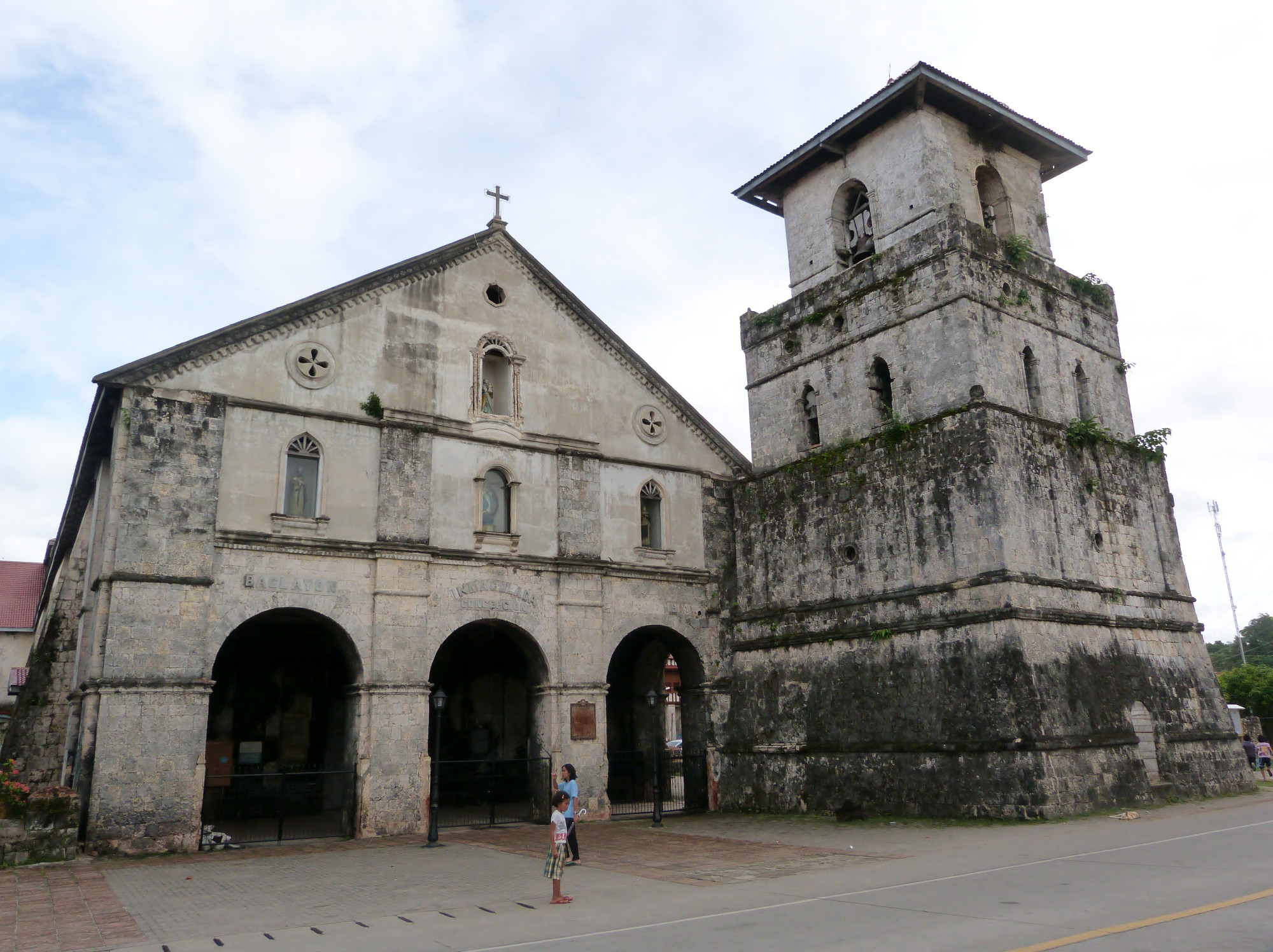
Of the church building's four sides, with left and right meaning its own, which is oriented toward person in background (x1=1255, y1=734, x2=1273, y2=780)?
left

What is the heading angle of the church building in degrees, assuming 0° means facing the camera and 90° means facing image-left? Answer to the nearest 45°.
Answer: approximately 315°

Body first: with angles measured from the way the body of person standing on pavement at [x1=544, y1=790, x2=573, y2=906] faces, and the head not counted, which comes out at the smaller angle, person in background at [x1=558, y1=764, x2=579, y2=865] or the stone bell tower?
the stone bell tower

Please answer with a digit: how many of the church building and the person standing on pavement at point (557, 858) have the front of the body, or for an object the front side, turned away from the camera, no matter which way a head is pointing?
0

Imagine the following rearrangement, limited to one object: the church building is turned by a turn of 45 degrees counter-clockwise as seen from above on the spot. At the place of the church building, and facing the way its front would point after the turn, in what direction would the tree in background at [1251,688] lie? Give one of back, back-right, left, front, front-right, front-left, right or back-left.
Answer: front-left
